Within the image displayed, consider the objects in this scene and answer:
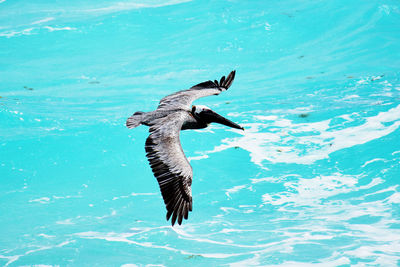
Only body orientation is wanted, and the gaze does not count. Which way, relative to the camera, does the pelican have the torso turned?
to the viewer's right
